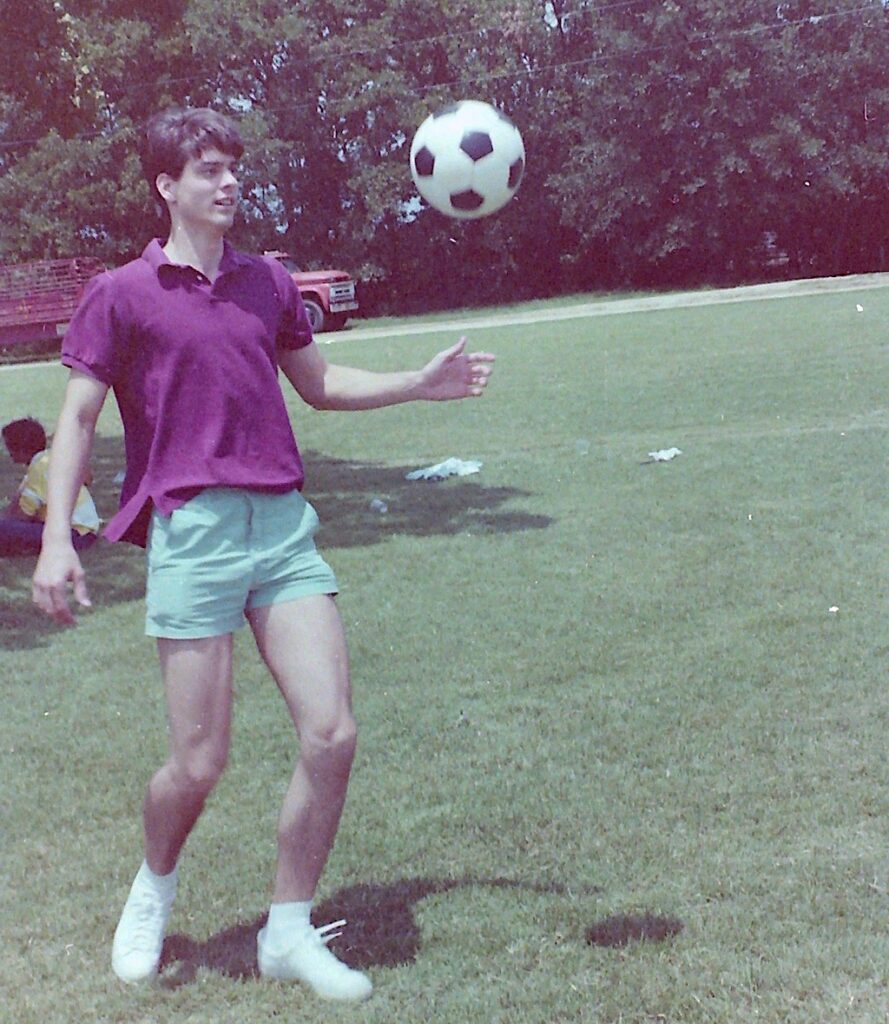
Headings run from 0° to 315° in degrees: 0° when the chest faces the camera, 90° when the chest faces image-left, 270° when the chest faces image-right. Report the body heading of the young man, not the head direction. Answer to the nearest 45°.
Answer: approximately 315°

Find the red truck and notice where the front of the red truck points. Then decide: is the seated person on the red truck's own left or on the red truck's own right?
on the red truck's own right

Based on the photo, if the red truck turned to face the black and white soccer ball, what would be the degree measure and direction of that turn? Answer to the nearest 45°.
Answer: approximately 45° to its right

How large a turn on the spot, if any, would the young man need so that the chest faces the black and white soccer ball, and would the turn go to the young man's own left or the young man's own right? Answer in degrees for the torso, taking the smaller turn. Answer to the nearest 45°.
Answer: approximately 90° to the young man's own left

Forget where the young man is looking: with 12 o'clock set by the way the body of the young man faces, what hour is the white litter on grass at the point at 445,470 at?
The white litter on grass is roughly at 8 o'clock from the young man.

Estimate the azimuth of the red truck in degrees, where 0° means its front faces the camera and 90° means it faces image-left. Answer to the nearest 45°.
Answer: approximately 315°
